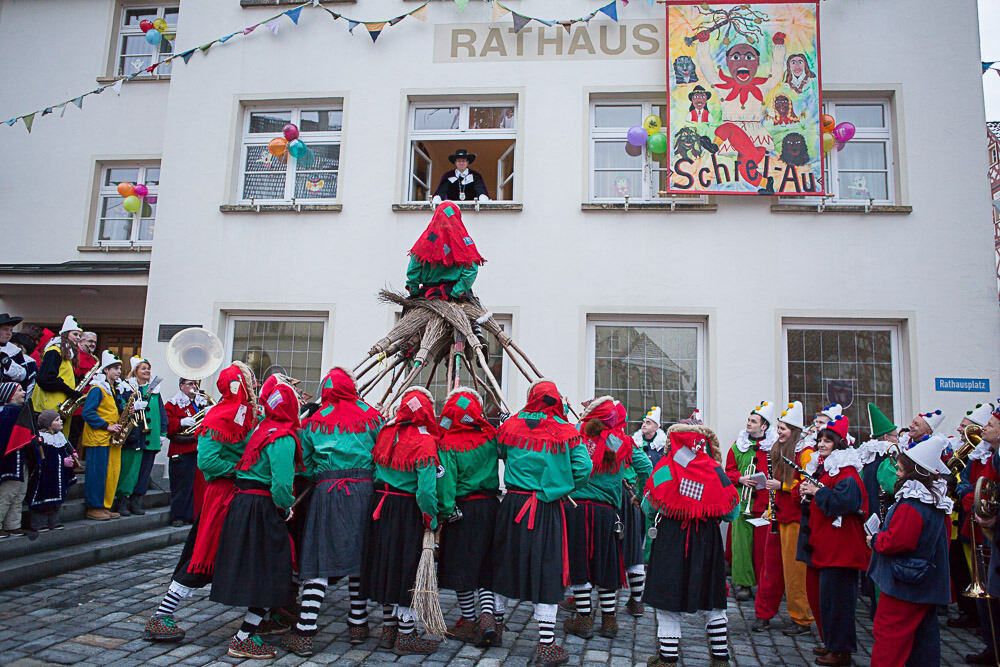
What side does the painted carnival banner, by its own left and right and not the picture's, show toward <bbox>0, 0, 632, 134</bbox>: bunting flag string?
right

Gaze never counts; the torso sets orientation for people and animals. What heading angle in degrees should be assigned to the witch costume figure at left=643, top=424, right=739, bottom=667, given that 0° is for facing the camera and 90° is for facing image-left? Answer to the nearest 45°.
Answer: approximately 180°

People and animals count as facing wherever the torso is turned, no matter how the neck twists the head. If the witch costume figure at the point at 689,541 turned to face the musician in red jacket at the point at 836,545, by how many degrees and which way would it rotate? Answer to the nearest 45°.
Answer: approximately 45° to its right

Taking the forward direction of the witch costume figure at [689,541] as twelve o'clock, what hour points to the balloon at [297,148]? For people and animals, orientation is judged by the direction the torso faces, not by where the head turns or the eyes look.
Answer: The balloon is roughly at 10 o'clock from the witch costume figure.

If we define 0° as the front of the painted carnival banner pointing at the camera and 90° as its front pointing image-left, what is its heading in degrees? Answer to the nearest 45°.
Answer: approximately 0°

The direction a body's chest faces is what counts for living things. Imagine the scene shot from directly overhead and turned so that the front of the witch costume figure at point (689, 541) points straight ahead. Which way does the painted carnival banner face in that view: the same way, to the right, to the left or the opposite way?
the opposite way

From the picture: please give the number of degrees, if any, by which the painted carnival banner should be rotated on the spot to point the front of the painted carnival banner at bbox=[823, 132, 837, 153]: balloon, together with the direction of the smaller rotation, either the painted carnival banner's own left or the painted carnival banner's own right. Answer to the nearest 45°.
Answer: approximately 135° to the painted carnival banner's own left

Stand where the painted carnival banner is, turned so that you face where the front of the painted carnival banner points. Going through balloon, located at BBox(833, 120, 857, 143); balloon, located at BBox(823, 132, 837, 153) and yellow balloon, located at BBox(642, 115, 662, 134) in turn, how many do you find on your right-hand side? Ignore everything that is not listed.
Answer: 1

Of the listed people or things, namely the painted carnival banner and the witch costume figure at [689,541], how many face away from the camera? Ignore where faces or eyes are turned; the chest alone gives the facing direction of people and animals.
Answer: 1

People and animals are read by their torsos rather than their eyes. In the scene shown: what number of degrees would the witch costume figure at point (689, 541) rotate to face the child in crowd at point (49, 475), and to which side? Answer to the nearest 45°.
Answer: approximately 90° to its left
